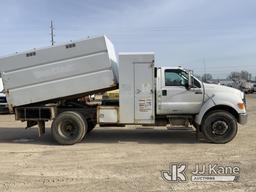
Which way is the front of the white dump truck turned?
to the viewer's right
